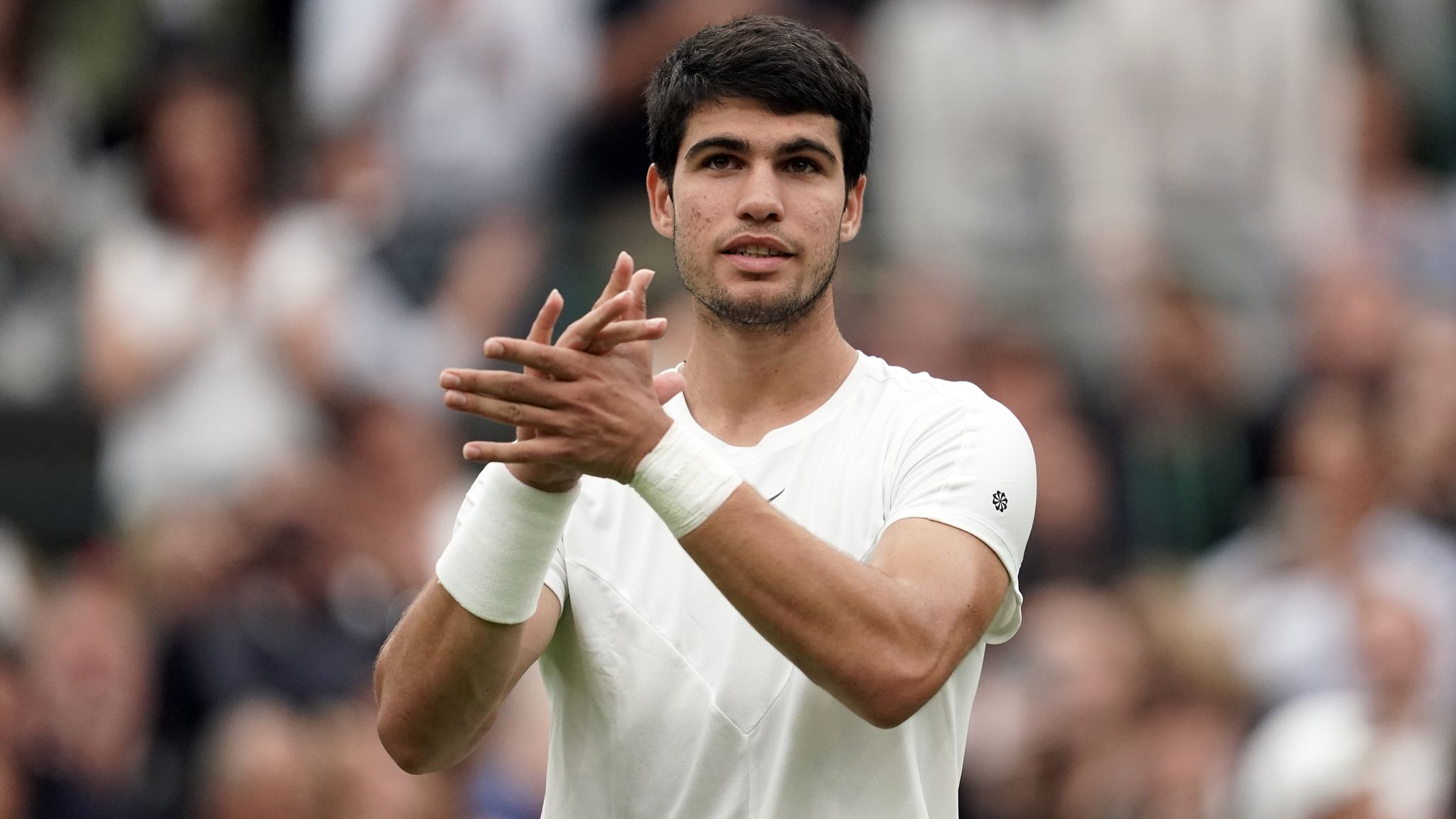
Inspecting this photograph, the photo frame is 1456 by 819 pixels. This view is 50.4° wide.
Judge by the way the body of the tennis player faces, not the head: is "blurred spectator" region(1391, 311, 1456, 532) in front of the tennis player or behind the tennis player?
behind

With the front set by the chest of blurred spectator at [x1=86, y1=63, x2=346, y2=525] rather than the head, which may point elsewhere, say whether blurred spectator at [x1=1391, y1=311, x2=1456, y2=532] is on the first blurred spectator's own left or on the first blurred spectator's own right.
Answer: on the first blurred spectator's own left

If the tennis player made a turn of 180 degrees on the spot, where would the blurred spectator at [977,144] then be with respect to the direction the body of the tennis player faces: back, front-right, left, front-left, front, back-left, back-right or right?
front

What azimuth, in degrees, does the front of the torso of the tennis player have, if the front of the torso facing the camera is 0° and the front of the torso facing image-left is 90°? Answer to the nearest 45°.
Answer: approximately 0°

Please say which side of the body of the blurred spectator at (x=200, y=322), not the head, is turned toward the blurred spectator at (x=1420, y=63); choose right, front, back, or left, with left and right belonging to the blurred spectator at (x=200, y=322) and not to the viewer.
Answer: left

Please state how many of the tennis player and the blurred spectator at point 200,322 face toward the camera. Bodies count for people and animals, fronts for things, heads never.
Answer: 2

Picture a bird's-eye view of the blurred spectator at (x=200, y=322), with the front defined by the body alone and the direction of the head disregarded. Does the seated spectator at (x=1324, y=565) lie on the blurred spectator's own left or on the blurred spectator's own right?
on the blurred spectator's own left
